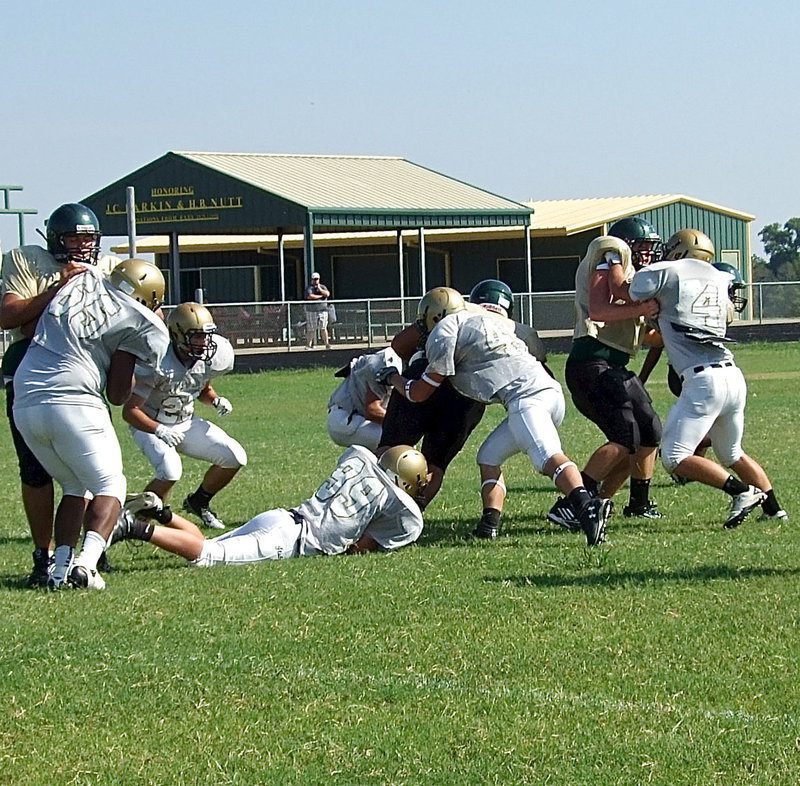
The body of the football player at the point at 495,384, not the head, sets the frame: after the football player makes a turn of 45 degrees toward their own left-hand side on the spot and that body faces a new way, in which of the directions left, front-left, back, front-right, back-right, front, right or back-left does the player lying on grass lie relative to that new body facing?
front-left

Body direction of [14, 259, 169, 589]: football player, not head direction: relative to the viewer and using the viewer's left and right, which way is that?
facing away from the viewer and to the right of the viewer

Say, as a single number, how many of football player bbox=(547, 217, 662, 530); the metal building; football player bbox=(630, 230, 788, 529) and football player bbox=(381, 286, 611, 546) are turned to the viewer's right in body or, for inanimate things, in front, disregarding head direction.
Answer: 1

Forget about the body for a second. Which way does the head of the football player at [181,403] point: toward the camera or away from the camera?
toward the camera

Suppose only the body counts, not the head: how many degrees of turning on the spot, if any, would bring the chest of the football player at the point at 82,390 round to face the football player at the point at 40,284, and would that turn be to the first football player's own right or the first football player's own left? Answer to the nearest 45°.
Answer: approximately 45° to the first football player's own left

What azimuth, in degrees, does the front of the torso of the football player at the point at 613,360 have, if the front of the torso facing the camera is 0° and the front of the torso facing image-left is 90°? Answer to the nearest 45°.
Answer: approximately 270°

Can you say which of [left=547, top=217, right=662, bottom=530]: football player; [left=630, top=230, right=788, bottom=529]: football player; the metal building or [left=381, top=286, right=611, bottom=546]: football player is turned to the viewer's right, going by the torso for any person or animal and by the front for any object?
[left=547, top=217, right=662, bottom=530]: football player

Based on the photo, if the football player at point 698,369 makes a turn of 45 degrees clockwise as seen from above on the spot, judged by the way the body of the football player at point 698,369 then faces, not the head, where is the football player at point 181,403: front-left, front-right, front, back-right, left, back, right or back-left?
left

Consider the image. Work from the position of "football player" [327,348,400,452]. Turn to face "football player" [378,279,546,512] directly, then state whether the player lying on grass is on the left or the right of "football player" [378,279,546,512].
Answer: right

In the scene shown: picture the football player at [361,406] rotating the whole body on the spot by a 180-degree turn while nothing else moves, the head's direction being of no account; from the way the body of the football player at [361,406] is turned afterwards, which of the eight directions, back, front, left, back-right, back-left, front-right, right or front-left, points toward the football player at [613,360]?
back-left

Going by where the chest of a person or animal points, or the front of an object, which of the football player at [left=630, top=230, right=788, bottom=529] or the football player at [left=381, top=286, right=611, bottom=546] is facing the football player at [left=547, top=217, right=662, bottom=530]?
the football player at [left=630, top=230, right=788, bottom=529]

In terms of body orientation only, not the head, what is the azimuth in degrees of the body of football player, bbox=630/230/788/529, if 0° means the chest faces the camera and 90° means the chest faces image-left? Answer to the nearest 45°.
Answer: approximately 135°

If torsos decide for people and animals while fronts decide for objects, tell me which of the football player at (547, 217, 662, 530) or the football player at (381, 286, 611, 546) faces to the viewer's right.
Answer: the football player at (547, 217, 662, 530)

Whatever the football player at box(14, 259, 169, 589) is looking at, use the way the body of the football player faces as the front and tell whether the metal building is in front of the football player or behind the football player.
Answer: in front

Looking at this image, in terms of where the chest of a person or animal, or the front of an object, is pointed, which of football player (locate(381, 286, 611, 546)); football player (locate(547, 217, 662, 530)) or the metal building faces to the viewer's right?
football player (locate(547, 217, 662, 530))

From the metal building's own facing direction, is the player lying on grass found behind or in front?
in front

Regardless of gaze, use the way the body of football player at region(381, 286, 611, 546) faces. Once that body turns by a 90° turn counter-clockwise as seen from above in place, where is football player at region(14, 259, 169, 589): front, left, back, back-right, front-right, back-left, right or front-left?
front

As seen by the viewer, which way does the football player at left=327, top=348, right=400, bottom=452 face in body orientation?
to the viewer's right

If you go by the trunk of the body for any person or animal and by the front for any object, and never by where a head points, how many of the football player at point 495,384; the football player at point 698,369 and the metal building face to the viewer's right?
0

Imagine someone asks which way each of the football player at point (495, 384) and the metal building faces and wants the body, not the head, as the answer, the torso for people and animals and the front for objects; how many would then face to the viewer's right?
0
